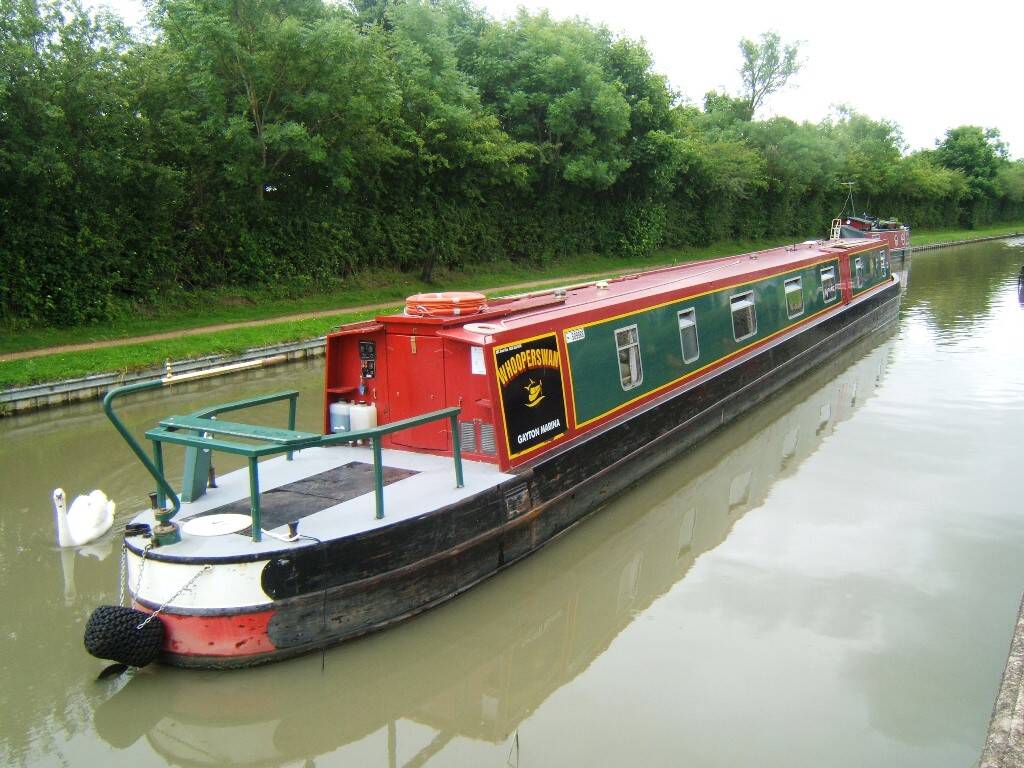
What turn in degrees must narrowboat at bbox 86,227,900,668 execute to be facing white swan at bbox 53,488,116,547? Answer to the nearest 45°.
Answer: approximately 135° to its left

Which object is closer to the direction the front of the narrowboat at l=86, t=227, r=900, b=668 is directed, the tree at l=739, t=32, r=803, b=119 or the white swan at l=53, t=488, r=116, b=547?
the tree

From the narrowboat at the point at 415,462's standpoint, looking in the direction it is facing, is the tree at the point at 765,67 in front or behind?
in front

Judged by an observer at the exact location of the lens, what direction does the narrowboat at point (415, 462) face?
facing away from the viewer and to the right of the viewer
